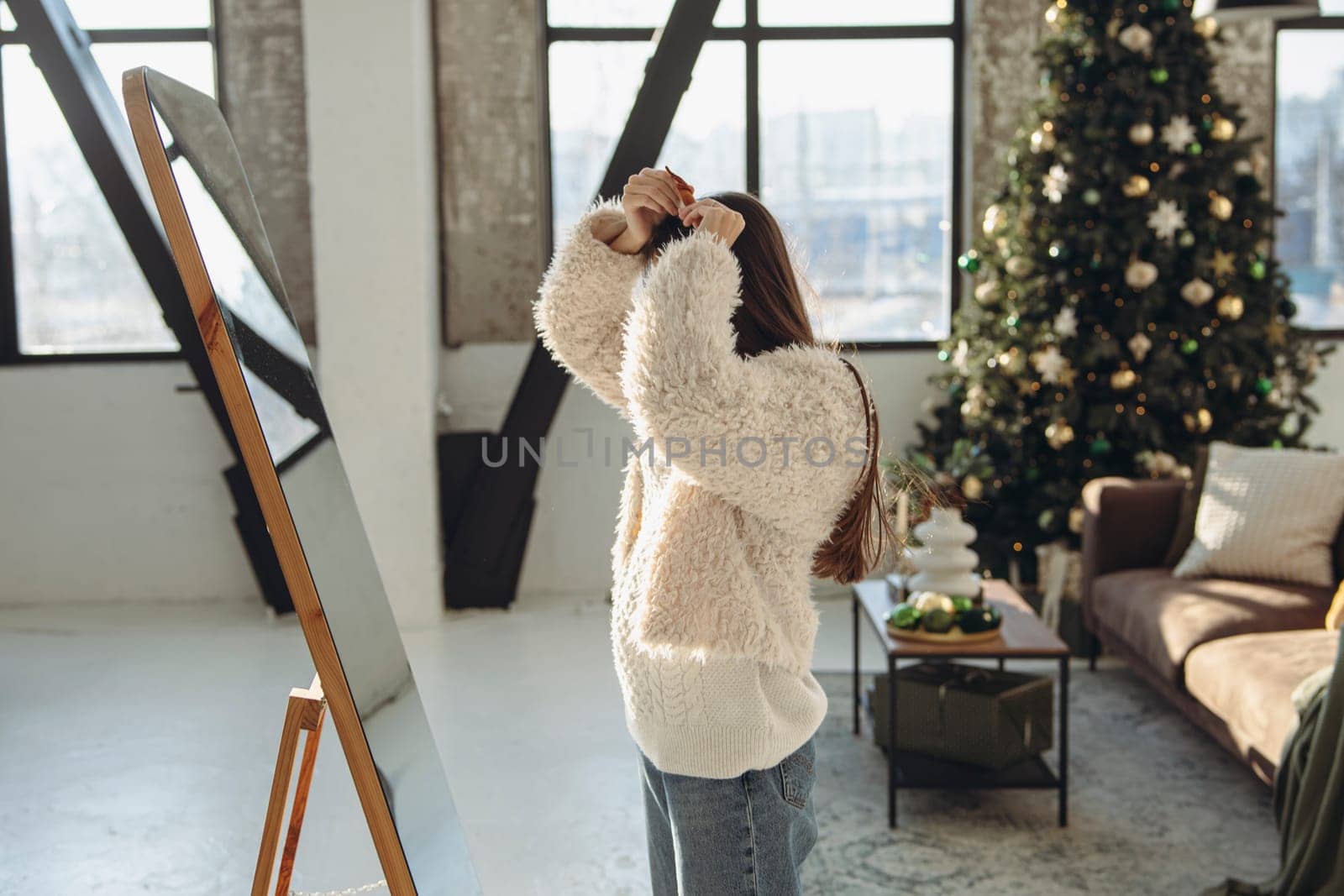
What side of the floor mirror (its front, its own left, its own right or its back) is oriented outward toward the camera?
right

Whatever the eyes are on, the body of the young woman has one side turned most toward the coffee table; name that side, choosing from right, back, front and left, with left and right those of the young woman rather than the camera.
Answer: right

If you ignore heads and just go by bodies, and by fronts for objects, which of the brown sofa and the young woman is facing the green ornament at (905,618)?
the brown sofa

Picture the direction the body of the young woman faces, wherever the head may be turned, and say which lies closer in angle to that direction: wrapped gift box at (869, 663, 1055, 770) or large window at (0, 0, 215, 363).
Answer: the large window

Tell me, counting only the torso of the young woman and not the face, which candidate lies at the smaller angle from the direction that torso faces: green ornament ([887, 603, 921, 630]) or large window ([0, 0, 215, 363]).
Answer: the large window

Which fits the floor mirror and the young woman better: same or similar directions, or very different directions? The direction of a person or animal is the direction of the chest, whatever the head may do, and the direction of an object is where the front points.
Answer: very different directions

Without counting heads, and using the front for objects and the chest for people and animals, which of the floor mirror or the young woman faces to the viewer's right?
the floor mirror

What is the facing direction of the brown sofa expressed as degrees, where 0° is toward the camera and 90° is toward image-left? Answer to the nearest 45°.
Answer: approximately 45°

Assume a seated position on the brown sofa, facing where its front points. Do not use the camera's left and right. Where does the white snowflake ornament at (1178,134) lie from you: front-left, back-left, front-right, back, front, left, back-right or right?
back-right

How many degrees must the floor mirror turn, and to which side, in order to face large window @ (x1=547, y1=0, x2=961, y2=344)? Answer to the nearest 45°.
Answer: approximately 45° to its left

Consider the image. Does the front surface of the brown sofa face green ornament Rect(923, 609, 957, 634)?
yes

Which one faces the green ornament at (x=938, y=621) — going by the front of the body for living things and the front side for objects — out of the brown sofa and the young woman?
the brown sofa

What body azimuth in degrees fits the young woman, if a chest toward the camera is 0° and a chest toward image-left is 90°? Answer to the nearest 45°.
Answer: approximately 90°
